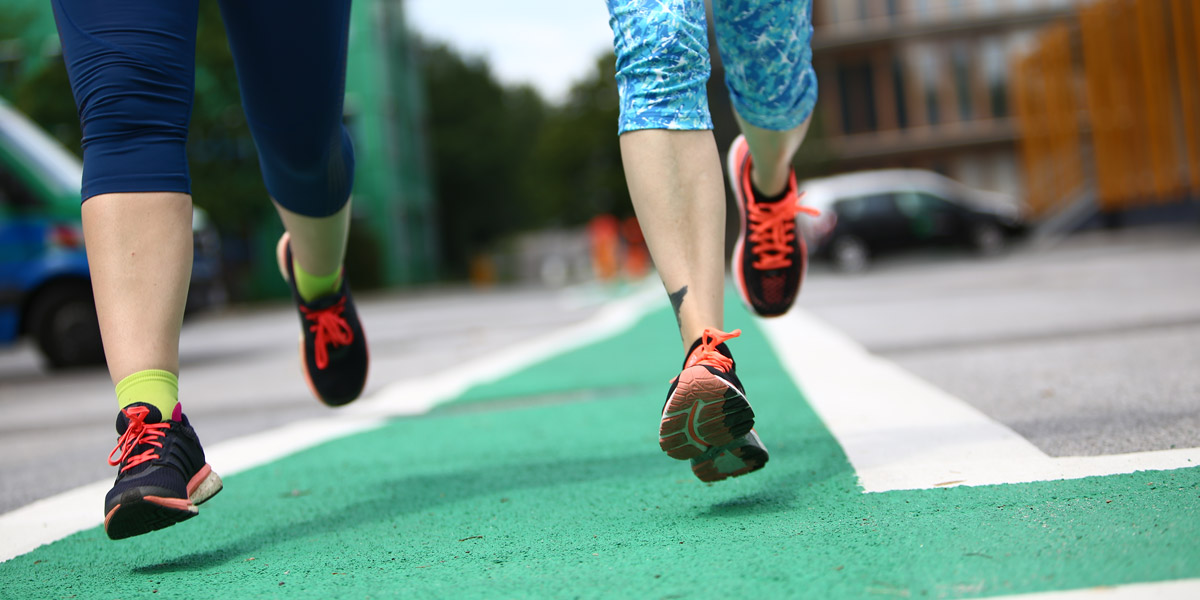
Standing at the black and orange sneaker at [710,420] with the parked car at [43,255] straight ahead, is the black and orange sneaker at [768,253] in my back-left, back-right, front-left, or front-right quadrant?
front-right

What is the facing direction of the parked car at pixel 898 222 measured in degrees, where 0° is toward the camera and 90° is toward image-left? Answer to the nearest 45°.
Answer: approximately 225°

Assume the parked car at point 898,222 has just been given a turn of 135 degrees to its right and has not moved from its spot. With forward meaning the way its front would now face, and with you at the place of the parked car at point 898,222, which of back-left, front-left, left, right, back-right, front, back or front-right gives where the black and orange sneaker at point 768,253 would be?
front

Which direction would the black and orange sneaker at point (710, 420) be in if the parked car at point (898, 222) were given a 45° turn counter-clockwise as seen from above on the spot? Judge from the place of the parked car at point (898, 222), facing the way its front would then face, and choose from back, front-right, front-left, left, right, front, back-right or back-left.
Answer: back

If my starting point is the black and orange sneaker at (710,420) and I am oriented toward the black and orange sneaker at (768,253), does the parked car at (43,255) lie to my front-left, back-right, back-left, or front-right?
front-left
